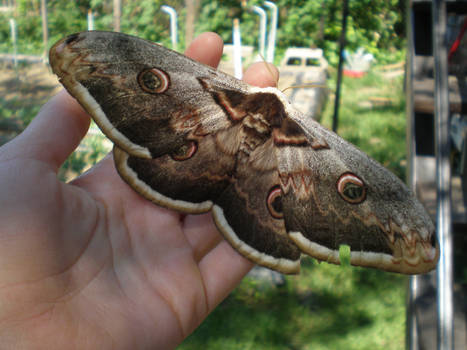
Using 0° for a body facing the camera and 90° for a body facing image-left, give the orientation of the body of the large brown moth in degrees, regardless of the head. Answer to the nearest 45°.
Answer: approximately 225°

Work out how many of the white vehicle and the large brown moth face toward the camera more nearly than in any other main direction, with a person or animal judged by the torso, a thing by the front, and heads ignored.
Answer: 1

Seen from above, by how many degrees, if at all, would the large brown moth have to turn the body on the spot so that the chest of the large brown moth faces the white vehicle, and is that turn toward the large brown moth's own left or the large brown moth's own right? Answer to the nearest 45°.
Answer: approximately 45° to the large brown moth's own left

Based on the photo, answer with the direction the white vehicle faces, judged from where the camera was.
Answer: facing the viewer

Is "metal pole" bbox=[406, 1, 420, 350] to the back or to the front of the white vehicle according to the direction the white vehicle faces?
to the front

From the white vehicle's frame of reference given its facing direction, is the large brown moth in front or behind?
in front
